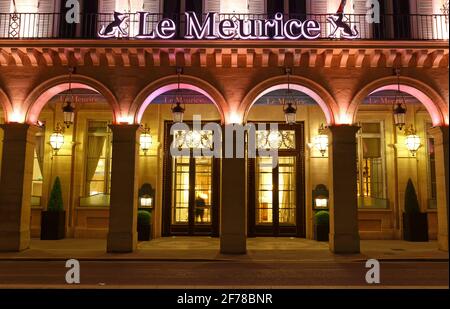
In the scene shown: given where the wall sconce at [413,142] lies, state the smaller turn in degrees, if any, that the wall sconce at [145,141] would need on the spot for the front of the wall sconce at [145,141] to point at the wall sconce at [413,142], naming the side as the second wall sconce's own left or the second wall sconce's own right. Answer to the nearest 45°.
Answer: approximately 90° to the second wall sconce's own left

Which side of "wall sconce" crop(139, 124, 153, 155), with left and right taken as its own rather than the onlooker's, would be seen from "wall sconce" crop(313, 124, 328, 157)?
left

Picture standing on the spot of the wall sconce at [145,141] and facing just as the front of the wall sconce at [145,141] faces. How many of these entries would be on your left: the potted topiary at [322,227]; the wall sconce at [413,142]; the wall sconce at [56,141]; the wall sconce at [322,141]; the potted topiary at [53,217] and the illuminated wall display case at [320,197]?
4

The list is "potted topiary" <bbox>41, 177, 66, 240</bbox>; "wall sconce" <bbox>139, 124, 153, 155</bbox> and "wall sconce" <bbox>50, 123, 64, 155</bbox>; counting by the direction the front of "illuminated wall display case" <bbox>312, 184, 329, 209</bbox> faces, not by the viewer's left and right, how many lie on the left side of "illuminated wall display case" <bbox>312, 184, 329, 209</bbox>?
0

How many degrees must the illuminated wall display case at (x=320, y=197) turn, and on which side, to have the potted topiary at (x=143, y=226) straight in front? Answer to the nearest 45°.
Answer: approximately 90° to its right

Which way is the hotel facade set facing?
toward the camera

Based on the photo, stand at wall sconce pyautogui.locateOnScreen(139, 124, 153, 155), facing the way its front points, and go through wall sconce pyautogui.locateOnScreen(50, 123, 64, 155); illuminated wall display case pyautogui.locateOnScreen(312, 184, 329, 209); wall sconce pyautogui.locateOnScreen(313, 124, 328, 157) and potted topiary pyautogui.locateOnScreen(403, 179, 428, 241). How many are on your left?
3

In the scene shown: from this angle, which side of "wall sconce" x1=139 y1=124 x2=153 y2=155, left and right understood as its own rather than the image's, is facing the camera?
front

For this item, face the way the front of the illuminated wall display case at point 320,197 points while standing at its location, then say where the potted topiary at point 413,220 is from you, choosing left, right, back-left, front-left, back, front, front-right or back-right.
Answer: left

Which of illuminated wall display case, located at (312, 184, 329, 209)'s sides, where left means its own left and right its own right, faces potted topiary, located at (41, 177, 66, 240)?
right

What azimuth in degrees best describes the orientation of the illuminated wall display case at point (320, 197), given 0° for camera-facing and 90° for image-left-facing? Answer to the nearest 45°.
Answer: approximately 0°

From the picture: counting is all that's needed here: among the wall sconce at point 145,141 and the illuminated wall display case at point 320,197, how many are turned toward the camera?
2

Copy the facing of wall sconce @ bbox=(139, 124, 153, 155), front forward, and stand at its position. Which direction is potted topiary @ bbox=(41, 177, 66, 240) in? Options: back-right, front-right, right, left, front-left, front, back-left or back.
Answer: right

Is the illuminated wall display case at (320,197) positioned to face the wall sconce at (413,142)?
no
